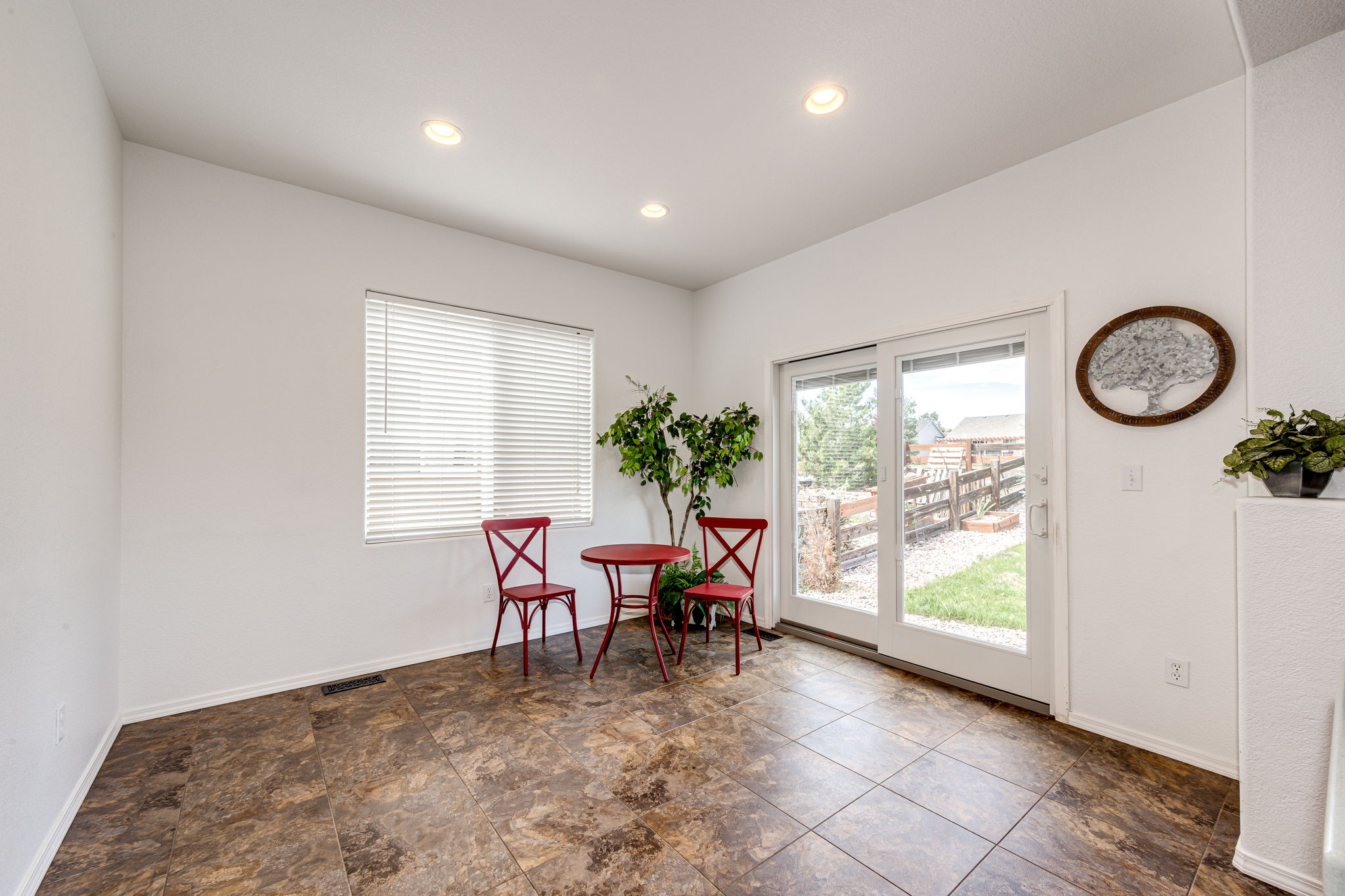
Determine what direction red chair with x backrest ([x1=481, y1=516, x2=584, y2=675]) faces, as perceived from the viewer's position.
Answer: facing the viewer and to the right of the viewer

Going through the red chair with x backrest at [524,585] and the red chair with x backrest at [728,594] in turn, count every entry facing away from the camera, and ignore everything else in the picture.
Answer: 0

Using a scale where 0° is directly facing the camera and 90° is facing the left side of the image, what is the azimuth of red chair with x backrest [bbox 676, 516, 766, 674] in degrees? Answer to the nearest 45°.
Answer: approximately 45°

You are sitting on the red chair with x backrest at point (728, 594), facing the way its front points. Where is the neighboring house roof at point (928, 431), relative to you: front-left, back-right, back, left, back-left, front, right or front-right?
back-left

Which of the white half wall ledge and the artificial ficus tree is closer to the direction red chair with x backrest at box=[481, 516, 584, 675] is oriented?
the white half wall ledge
